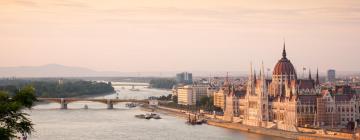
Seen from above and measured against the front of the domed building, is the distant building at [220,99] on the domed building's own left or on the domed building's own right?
on the domed building's own right

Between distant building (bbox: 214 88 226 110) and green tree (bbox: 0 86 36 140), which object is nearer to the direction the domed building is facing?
the green tree

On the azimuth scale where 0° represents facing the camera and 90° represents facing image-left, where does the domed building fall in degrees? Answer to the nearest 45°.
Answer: approximately 45°
